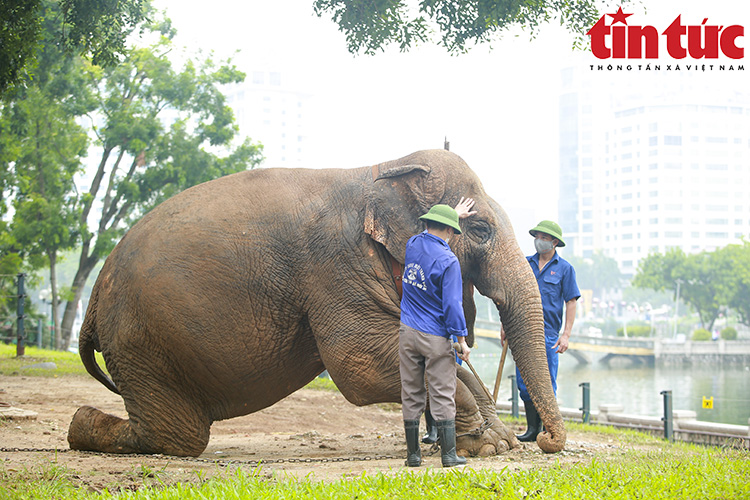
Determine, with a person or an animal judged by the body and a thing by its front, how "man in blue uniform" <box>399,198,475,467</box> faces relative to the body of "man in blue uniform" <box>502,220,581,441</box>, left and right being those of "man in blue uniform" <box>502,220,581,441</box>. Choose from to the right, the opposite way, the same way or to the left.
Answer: the opposite way

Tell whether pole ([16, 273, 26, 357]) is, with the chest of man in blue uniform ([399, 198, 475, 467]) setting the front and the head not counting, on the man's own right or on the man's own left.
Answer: on the man's own left

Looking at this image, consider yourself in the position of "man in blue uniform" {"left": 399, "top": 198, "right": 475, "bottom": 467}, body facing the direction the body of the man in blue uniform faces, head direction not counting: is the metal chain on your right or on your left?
on your left

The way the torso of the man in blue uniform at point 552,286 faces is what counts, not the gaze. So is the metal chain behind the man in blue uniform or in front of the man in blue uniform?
in front

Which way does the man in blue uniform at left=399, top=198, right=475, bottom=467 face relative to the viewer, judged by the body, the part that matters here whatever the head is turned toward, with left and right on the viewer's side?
facing away from the viewer and to the right of the viewer

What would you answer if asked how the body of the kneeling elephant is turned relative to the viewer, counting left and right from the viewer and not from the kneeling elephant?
facing to the right of the viewer

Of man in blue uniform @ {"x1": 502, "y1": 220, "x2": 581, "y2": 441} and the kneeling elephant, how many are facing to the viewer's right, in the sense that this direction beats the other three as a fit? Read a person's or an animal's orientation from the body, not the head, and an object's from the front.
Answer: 1

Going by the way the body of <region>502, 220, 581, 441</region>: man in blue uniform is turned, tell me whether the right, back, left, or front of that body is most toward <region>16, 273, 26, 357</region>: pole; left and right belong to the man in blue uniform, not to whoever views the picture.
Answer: right

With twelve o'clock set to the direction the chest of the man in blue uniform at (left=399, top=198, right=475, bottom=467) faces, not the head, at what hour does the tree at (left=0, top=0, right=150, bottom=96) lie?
The tree is roughly at 9 o'clock from the man in blue uniform.

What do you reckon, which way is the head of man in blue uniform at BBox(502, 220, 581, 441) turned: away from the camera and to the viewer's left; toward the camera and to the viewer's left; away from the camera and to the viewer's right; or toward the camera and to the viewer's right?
toward the camera and to the viewer's left

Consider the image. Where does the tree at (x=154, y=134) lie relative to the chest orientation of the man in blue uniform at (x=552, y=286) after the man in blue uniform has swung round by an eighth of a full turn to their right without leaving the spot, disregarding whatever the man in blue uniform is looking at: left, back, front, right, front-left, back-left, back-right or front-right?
front-right

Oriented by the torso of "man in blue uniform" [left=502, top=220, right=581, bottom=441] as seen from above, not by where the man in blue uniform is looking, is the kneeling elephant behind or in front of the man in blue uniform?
in front
